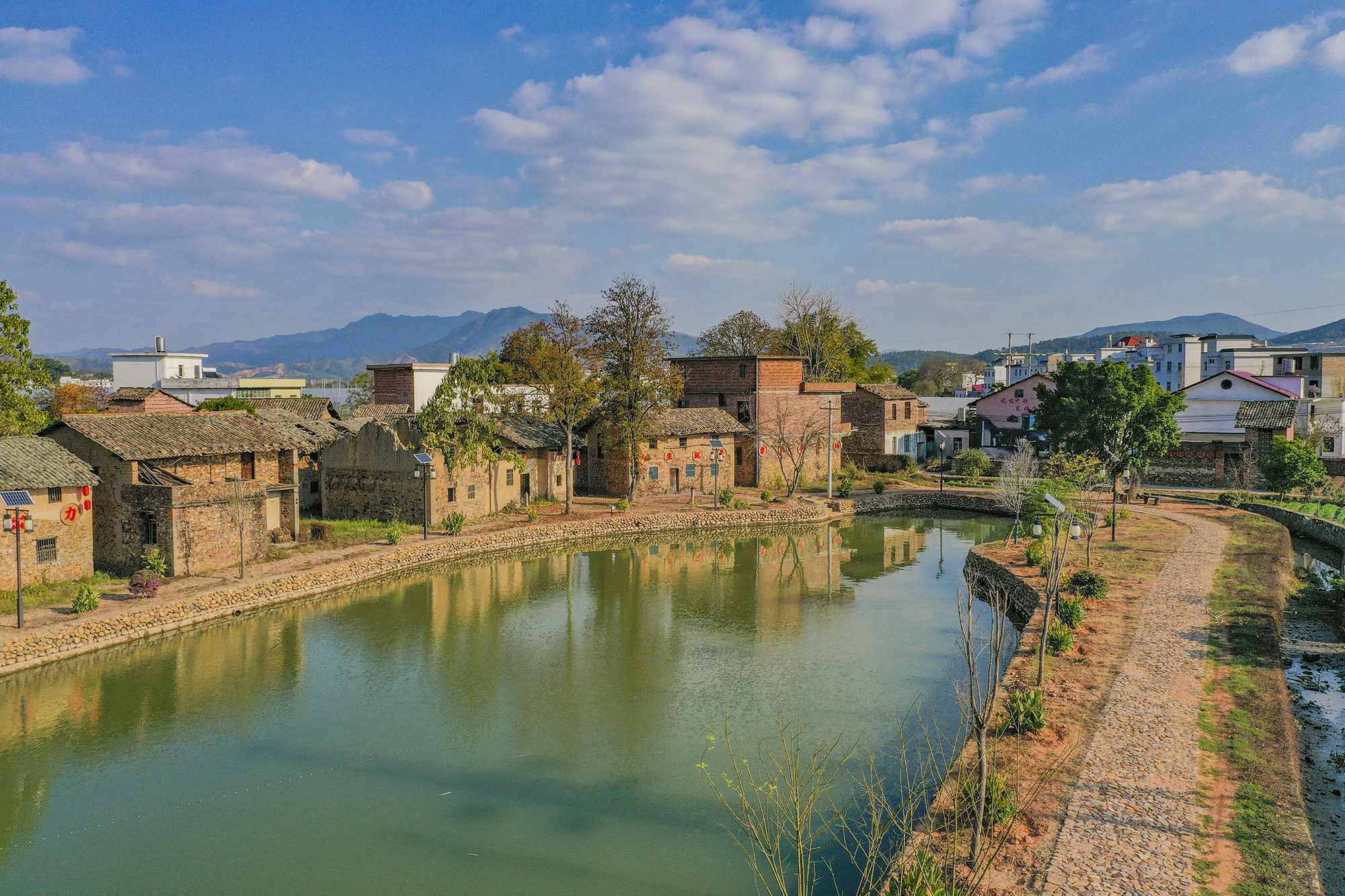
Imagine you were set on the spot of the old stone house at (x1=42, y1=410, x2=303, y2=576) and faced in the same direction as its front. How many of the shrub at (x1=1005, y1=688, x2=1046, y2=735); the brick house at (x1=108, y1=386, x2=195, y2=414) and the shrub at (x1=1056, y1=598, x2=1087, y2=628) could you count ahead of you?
2

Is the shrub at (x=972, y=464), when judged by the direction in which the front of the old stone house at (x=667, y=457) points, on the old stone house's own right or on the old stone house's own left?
on the old stone house's own left

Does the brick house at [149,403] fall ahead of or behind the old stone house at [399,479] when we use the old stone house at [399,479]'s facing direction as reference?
behind

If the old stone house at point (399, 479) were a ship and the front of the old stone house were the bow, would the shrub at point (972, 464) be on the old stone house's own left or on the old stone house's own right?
on the old stone house's own left

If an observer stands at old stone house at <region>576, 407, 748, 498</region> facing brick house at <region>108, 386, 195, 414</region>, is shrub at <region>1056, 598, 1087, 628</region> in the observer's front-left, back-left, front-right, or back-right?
back-left

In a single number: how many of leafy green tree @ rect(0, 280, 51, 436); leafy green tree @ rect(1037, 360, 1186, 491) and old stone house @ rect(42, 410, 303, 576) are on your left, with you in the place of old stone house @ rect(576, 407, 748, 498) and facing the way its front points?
1

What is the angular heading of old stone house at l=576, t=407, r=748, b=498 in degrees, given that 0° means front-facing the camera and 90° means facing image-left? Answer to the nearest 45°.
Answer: approximately 0°

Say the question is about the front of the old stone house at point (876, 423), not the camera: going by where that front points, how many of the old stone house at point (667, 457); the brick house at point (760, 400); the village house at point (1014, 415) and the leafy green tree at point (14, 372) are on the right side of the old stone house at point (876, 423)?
3
